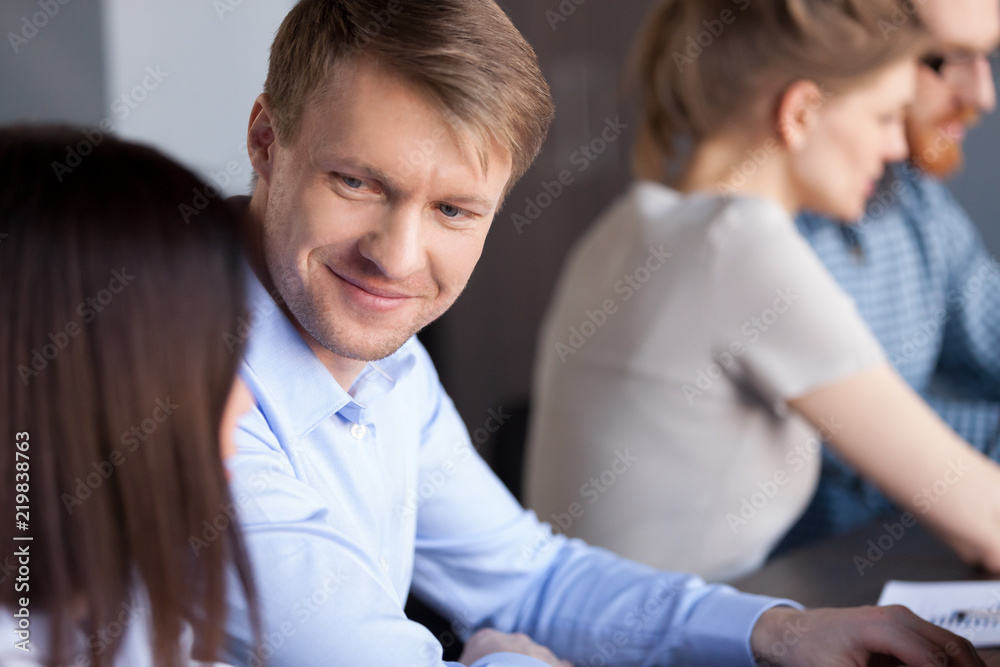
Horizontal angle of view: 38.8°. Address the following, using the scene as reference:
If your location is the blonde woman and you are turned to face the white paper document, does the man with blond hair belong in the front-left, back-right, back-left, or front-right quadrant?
front-right

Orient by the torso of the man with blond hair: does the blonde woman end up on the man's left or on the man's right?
on the man's left

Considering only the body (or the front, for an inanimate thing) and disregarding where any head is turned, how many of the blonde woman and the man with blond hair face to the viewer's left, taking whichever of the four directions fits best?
0

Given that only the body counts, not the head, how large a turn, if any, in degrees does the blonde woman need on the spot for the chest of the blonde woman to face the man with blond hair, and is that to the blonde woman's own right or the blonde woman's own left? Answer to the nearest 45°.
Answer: approximately 135° to the blonde woman's own right

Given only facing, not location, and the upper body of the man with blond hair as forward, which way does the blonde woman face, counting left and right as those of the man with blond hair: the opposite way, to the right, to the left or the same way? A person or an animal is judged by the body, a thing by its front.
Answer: to the left

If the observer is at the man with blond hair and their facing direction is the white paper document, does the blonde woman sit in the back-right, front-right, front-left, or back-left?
front-left

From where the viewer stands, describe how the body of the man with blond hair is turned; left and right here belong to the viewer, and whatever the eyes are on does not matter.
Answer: facing the viewer and to the right of the viewer

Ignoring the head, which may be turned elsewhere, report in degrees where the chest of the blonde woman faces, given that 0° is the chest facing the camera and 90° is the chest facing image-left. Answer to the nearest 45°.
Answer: approximately 225°
